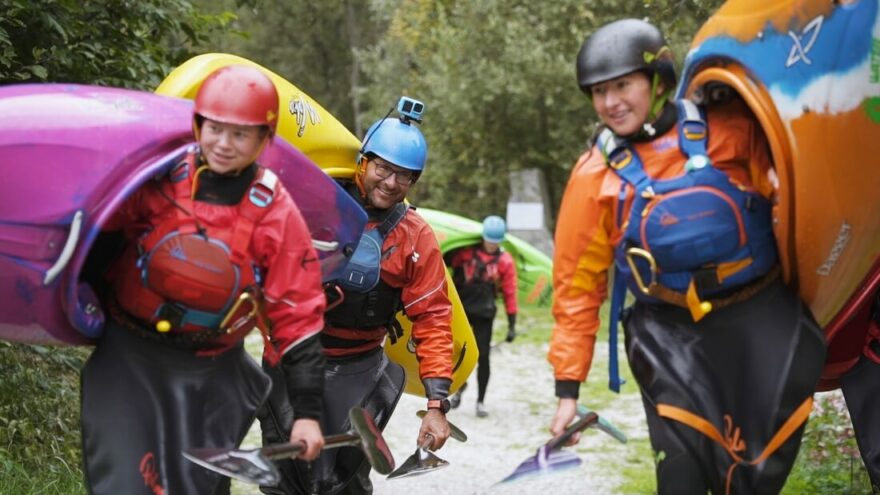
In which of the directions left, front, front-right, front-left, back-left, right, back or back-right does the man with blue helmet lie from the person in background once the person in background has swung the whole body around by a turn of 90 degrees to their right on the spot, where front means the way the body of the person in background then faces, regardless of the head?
left

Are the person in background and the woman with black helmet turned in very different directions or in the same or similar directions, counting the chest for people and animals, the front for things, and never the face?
same or similar directions

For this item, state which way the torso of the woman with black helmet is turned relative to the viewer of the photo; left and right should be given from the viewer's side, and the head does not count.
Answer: facing the viewer

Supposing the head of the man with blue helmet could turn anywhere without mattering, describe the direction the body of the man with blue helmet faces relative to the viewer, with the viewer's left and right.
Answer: facing the viewer and to the left of the viewer

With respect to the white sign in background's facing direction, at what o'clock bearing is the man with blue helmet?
The man with blue helmet is roughly at 12 o'clock from the white sign in background.

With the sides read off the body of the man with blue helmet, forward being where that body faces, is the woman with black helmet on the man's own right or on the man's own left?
on the man's own left

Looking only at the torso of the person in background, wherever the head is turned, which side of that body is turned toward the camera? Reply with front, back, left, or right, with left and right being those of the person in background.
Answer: front

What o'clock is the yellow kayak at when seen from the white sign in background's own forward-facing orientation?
The yellow kayak is roughly at 12 o'clock from the white sign in background.

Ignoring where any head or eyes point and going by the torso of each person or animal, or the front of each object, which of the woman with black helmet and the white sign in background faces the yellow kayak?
the white sign in background

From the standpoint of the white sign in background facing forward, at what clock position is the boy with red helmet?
The boy with red helmet is roughly at 12 o'clock from the white sign in background.

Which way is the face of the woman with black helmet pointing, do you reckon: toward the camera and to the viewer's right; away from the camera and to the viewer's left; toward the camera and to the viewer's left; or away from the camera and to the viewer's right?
toward the camera and to the viewer's left

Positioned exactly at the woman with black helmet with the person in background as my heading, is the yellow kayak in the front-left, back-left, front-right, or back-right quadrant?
front-left
